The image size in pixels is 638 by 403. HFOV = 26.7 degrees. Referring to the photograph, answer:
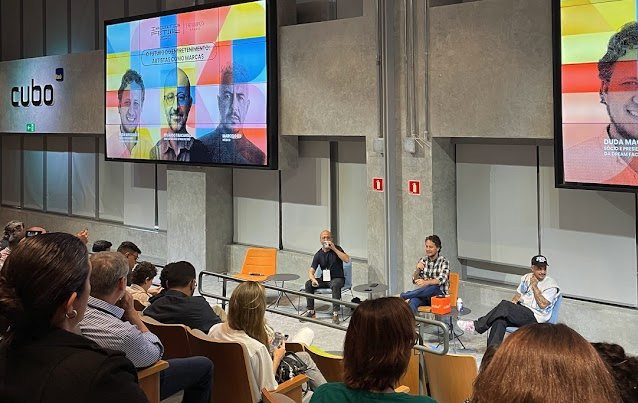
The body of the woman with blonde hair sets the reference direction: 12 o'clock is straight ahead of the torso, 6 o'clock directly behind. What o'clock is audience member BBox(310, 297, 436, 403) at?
The audience member is roughly at 4 o'clock from the woman with blonde hair.

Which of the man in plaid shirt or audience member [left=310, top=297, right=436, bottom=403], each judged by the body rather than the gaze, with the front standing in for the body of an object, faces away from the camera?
the audience member

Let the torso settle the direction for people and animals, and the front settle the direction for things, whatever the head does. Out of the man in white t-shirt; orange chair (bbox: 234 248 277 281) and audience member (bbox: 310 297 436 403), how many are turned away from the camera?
1

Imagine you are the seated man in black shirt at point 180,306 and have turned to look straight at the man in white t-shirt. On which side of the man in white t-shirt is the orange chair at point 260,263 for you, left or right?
left

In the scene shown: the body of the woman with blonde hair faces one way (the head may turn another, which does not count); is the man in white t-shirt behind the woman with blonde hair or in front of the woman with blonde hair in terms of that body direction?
in front

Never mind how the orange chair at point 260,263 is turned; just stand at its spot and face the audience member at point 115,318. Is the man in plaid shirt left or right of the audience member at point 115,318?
left

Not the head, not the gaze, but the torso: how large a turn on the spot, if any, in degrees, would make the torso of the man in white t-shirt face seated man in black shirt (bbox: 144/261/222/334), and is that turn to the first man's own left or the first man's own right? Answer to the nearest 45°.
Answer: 0° — they already face them

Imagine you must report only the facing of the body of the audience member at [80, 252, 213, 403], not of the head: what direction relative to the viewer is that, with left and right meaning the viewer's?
facing away from the viewer and to the right of the viewer

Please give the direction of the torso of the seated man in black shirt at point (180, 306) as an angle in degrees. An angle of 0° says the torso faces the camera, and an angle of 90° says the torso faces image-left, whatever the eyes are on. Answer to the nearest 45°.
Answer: approximately 225°

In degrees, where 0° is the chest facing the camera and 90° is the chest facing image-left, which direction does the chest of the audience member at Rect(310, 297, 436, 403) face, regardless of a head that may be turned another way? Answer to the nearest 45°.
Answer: approximately 180°

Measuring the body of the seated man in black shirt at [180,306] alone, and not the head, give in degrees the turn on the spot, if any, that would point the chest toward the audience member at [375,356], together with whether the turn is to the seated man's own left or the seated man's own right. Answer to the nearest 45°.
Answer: approximately 135° to the seated man's own right

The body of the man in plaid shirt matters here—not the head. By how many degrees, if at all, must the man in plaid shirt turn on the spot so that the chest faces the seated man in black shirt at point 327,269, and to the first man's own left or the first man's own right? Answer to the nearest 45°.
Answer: approximately 90° to the first man's own right

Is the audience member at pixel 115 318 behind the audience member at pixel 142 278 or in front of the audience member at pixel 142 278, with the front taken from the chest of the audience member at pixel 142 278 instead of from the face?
behind

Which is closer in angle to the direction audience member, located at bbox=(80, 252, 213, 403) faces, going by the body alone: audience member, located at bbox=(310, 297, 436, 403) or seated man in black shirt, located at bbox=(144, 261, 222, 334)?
the seated man in black shirt
